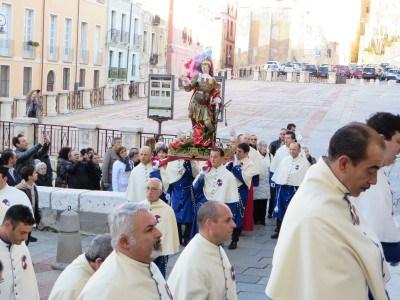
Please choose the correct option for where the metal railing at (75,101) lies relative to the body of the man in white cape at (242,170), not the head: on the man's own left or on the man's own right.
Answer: on the man's own right

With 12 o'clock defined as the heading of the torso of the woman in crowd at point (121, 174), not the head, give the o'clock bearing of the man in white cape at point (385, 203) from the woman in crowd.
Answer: The man in white cape is roughly at 1 o'clock from the woman in crowd.

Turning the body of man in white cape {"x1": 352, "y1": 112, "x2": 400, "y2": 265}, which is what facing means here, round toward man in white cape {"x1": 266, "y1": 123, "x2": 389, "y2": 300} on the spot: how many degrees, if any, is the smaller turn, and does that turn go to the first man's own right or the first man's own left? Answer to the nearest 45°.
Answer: approximately 45° to the first man's own right

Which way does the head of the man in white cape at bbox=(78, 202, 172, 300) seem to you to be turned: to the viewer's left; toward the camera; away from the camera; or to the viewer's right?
to the viewer's right

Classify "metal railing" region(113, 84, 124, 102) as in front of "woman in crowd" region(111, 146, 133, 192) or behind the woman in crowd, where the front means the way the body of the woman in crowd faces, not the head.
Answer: behind

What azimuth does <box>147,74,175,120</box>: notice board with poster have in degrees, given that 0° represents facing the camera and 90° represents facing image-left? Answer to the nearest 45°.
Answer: approximately 0°

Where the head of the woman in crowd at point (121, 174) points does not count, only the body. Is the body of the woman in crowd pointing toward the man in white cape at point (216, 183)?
yes
